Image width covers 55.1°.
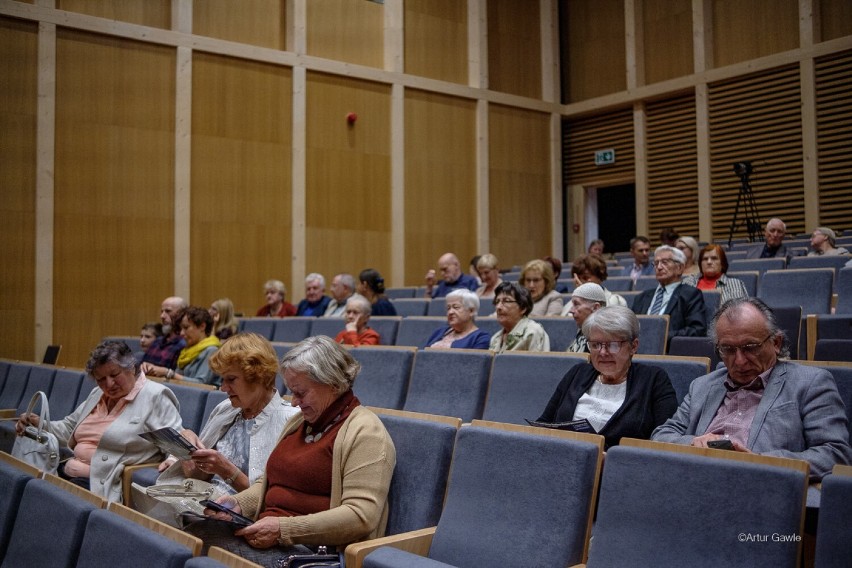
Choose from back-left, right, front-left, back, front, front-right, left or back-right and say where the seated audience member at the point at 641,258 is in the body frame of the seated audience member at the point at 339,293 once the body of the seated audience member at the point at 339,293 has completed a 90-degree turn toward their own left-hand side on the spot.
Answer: front-left

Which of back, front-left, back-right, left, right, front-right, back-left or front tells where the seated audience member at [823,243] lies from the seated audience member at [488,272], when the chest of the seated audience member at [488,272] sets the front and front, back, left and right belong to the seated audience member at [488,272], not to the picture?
back-left

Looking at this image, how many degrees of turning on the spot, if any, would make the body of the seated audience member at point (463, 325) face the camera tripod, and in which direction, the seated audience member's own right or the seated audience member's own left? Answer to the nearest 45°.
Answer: approximately 180°

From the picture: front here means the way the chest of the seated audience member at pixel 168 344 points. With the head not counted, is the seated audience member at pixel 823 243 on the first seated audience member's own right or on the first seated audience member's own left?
on the first seated audience member's own left

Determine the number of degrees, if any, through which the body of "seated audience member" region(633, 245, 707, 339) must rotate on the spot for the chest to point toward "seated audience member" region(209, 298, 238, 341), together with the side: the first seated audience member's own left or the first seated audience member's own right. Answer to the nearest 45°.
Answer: approximately 45° to the first seated audience member's own right

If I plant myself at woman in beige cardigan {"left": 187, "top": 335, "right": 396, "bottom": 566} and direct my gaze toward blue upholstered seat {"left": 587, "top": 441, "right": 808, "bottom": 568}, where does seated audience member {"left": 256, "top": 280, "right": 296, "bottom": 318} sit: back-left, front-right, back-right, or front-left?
back-left

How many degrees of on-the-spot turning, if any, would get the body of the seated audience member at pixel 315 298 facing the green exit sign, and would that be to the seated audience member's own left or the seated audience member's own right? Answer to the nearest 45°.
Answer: approximately 180°

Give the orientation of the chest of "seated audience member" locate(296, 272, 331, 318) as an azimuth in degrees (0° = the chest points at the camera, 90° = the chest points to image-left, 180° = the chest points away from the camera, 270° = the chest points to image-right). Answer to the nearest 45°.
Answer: approximately 45°

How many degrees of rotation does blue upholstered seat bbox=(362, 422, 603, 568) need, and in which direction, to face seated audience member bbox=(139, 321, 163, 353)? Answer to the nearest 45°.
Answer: approximately 90° to its right

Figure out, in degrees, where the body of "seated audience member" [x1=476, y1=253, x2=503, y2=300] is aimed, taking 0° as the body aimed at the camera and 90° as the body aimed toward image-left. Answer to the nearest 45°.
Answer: approximately 45°
